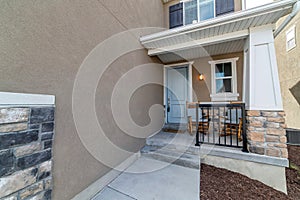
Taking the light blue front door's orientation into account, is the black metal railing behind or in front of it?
in front

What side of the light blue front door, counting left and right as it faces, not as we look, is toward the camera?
front

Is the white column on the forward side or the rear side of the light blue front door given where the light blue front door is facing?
on the forward side
